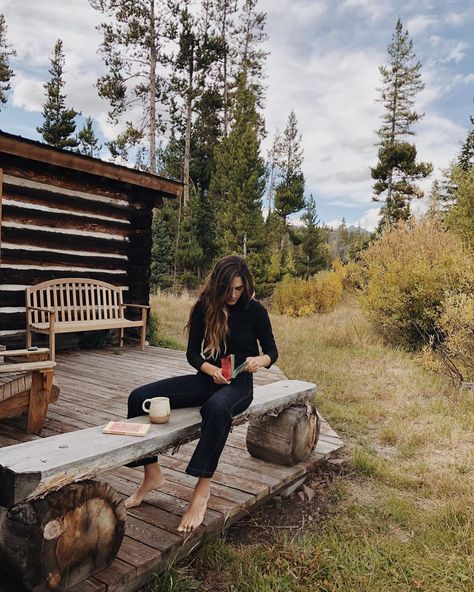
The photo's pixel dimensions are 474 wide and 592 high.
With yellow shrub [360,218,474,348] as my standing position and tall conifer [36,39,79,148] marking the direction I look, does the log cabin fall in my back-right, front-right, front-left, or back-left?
front-left

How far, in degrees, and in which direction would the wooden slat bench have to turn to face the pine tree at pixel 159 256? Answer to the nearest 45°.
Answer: approximately 135° to its left

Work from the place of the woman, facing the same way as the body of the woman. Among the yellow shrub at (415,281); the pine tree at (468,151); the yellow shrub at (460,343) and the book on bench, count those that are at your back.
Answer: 3

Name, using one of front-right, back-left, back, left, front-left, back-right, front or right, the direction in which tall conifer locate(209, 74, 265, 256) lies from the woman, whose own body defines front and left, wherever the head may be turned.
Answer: back-right

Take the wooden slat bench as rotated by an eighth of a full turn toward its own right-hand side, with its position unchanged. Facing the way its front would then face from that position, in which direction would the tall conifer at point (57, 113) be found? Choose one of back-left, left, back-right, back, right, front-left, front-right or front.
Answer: back

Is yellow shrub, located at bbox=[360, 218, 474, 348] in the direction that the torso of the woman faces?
no

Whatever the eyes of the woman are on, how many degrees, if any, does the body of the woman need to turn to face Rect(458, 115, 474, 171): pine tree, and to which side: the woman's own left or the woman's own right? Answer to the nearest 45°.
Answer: approximately 180°

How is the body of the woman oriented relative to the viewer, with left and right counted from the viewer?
facing the viewer and to the left of the viewer

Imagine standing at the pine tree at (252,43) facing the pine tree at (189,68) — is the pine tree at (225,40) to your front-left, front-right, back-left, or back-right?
front-right

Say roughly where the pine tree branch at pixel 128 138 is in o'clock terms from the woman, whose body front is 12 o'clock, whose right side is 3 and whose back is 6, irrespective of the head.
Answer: The pine tree branch is roughly at 4 o'clock from the woman.

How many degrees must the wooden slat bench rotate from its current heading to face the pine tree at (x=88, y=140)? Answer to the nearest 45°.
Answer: approximately 135° to its left

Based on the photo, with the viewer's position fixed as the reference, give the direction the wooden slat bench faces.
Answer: facing the viewer and to the right of the viewer

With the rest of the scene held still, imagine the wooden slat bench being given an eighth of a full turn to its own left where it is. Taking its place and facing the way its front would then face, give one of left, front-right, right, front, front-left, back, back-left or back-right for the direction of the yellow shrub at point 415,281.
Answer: front

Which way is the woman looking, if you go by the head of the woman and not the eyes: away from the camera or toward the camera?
toward the camera

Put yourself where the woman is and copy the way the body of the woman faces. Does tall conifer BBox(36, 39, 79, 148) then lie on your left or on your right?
on your right

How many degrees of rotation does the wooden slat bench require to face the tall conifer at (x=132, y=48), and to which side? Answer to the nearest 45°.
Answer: approximately 135° to its left

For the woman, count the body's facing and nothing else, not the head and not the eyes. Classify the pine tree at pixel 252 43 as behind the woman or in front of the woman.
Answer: behind

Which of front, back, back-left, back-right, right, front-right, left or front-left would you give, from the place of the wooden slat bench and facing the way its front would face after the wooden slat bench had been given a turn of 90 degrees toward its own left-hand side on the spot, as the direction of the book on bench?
back-right

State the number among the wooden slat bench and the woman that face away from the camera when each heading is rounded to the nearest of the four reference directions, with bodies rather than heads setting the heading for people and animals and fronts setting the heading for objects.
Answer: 0

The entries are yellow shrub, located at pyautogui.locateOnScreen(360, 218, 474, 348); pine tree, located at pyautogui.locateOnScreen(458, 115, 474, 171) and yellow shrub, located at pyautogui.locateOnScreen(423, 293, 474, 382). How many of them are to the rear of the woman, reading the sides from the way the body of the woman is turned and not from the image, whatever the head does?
3

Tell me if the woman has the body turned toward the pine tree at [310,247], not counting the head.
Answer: no
